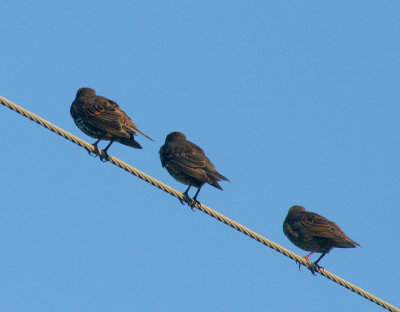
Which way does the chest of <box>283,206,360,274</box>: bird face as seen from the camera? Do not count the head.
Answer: to the viewer's left

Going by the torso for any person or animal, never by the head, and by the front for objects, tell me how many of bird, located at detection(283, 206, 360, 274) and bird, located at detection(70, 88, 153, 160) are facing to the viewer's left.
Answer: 2

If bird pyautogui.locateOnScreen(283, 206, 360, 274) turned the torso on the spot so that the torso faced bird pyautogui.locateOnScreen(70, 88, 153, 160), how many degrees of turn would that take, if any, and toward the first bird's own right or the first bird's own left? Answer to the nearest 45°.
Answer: approximately 45° to the first bird's own left

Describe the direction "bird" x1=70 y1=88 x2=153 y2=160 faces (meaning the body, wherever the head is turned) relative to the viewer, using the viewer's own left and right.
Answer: facing to the left of the viewer

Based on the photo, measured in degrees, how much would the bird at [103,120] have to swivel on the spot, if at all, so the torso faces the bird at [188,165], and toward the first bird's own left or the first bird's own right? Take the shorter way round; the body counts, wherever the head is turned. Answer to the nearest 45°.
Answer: approximately 180°

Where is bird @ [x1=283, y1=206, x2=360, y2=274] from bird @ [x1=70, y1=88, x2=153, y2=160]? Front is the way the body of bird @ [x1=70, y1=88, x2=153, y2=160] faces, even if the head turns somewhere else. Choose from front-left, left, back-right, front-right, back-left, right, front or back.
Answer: back
